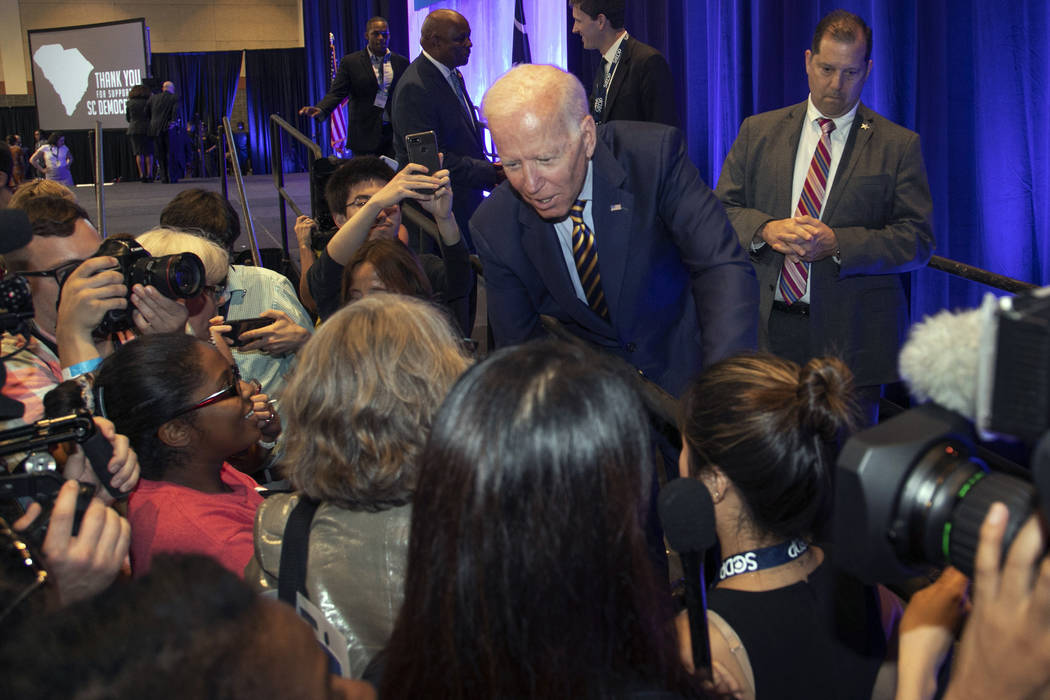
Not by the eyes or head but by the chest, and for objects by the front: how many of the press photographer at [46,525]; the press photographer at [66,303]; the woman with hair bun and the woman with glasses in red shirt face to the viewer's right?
3

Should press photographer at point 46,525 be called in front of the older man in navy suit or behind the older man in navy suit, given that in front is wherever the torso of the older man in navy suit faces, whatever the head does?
in front

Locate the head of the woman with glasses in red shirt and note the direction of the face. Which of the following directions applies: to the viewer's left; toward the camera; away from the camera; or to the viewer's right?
to the viewer's right

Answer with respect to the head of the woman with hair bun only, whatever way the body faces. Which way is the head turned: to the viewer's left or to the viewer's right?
to the viewer's left

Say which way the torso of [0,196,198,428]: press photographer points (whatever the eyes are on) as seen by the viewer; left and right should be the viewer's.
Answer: facing to the right of the viewer

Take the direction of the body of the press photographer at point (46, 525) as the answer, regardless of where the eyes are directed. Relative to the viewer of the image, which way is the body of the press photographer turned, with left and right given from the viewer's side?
facing to the right of the viewer

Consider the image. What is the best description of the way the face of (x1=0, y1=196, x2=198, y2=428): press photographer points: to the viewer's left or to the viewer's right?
to the viewer's right

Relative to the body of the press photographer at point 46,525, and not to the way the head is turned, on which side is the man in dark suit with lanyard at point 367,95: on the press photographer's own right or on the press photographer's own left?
on the press photographer's own left

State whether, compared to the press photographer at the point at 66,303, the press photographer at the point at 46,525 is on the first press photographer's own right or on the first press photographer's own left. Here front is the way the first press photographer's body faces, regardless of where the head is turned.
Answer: on the first press photographer's own right

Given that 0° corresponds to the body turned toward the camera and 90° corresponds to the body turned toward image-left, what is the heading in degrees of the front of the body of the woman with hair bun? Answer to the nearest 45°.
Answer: approximately 135°

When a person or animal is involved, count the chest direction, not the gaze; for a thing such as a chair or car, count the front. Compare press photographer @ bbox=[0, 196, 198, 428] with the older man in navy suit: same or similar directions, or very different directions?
very different directions

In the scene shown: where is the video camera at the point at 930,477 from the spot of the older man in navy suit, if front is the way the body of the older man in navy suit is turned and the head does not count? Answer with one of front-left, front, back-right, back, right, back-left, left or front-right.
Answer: front-left

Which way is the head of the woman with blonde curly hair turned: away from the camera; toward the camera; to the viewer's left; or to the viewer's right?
away from the camera

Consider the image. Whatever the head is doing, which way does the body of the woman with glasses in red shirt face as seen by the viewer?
to the viewer's right

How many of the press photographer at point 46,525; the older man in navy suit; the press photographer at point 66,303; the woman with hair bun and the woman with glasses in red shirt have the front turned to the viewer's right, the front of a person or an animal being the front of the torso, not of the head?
3

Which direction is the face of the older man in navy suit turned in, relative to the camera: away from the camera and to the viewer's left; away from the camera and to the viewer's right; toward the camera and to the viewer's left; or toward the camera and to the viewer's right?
toward the camera and to the viewer's left

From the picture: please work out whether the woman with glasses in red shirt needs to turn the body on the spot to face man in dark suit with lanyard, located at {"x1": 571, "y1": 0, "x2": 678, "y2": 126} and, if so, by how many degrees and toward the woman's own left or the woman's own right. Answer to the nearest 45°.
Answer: approximately 45° to the woman's own left
